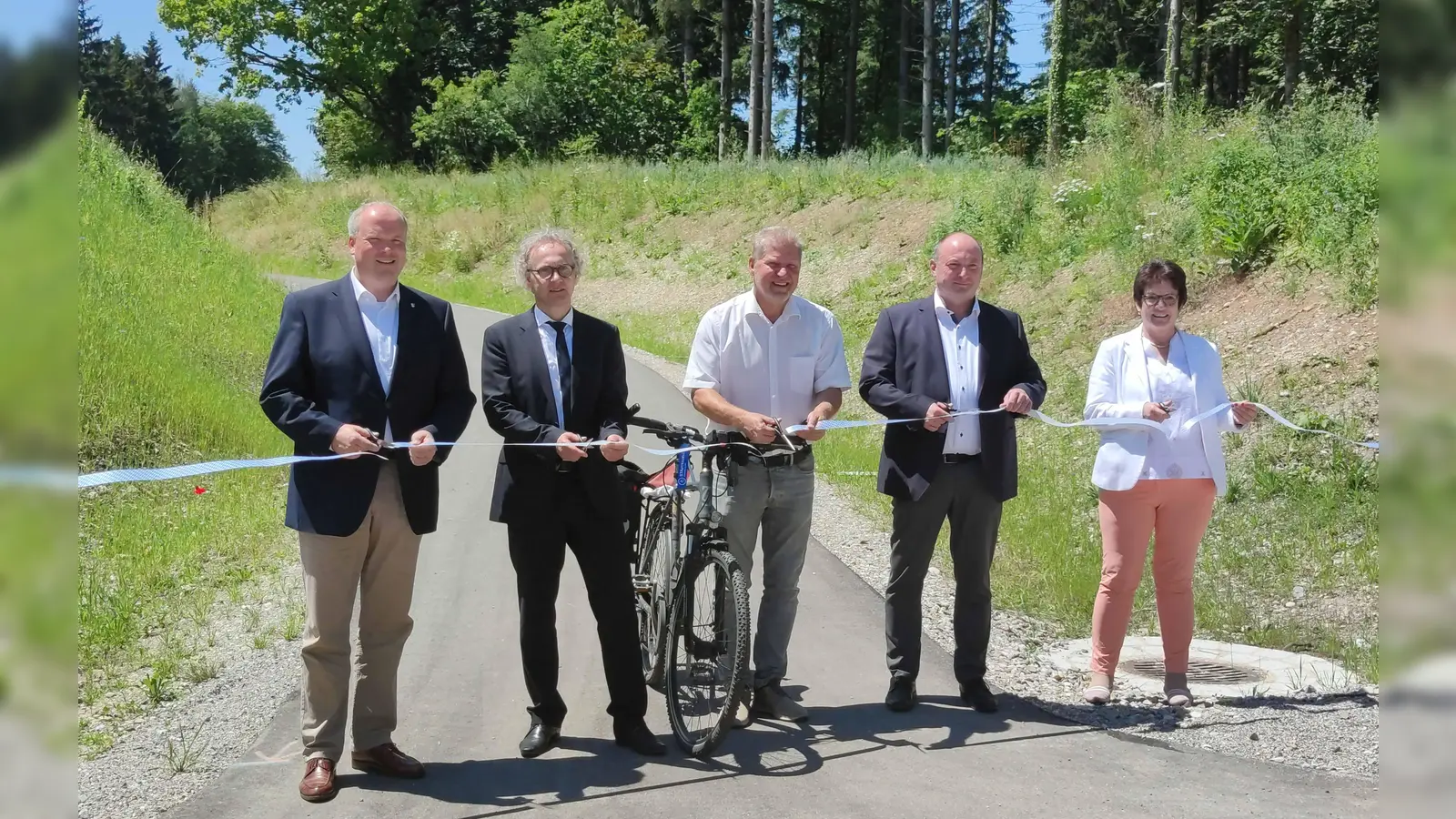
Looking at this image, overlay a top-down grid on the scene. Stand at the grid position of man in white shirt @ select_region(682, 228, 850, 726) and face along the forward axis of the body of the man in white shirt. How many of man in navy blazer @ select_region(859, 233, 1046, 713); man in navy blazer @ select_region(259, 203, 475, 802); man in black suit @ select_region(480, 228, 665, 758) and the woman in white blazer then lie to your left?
2

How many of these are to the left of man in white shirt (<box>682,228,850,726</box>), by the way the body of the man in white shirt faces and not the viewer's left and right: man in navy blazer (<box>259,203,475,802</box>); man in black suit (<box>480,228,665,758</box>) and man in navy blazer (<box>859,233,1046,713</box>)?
1

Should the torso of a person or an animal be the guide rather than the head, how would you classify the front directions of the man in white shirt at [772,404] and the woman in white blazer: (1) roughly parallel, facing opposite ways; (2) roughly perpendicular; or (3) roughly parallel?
roughly parallel

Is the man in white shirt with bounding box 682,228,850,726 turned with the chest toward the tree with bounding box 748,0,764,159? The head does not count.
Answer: no

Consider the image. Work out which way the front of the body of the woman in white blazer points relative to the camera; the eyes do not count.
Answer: toward the camera

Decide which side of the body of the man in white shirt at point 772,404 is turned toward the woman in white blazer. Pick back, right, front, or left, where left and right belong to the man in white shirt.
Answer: left

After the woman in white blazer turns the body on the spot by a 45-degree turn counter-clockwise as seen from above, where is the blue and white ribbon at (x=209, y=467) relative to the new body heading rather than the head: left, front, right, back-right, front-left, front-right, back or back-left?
right

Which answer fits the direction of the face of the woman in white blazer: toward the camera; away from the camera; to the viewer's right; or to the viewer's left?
toward the camera

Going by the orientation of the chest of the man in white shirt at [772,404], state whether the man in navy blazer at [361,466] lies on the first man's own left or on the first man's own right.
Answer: on the first man's own right

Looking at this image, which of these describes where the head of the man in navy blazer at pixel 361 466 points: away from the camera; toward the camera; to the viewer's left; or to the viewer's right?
toward the camera

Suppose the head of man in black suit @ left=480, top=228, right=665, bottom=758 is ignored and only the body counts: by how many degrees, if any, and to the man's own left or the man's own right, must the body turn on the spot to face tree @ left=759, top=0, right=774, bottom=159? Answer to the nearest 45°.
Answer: approximately 180°

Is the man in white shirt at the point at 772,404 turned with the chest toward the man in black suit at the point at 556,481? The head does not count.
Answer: no

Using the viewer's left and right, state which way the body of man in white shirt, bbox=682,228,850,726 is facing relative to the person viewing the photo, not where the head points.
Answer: facing the viewer

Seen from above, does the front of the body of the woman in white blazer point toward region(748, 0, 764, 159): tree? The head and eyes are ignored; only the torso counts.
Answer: no

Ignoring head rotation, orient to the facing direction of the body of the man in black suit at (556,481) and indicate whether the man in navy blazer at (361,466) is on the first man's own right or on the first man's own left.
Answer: on the first man's own right

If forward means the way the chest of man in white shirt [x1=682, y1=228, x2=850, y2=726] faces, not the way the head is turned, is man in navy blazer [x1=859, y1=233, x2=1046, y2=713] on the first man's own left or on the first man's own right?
on the first man's own left

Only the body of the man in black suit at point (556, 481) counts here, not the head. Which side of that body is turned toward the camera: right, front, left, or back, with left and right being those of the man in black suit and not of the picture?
front

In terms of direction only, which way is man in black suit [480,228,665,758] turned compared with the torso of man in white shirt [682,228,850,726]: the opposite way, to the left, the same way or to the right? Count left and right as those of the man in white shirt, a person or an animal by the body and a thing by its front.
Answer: the same way
